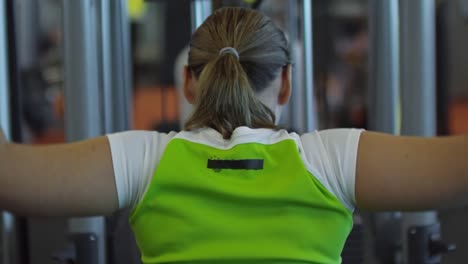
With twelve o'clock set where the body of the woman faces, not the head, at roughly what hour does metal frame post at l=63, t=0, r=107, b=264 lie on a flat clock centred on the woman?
The metal frame post is roughly at 11 o'clock from the woman.

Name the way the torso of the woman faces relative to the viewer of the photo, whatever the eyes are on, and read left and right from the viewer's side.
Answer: facing away from the viewer

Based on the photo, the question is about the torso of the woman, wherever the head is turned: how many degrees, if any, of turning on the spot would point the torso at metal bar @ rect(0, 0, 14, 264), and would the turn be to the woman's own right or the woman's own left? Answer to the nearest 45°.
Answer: approximately 45° to the woman's own left

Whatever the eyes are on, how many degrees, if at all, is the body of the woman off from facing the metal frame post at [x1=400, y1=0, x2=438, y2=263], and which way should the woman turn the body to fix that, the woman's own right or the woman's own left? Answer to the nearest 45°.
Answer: approximately 45° to the woman's own right

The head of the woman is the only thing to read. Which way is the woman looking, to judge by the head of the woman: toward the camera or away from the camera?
away from the camera

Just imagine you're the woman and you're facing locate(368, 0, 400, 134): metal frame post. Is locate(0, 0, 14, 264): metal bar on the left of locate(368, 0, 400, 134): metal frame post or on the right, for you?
left
